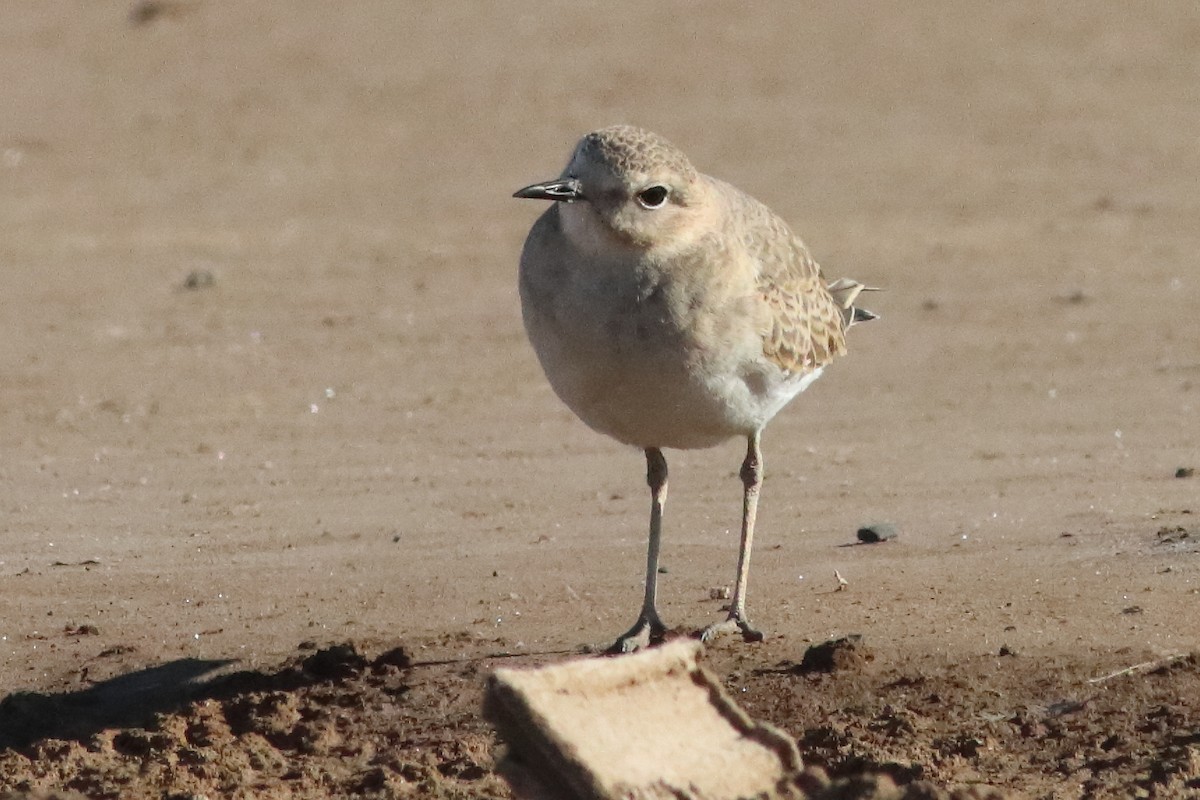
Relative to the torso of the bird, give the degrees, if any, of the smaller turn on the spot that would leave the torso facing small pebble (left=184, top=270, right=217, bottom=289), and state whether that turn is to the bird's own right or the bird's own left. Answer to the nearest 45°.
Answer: approximately 90° to the bird's own right

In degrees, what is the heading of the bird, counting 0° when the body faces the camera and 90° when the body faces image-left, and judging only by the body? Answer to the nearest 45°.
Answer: approximately 45°
